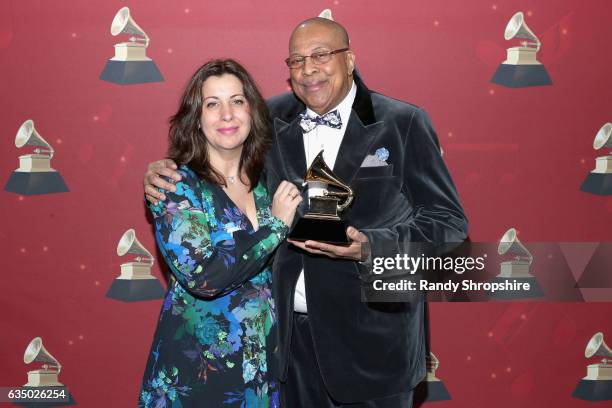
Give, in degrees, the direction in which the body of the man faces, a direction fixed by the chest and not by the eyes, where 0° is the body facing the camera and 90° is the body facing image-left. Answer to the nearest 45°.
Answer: approximately 45°

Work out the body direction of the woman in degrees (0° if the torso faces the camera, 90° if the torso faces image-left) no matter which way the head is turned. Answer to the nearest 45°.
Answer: approximately 315°

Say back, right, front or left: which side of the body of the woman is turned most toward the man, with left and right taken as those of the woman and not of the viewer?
left
